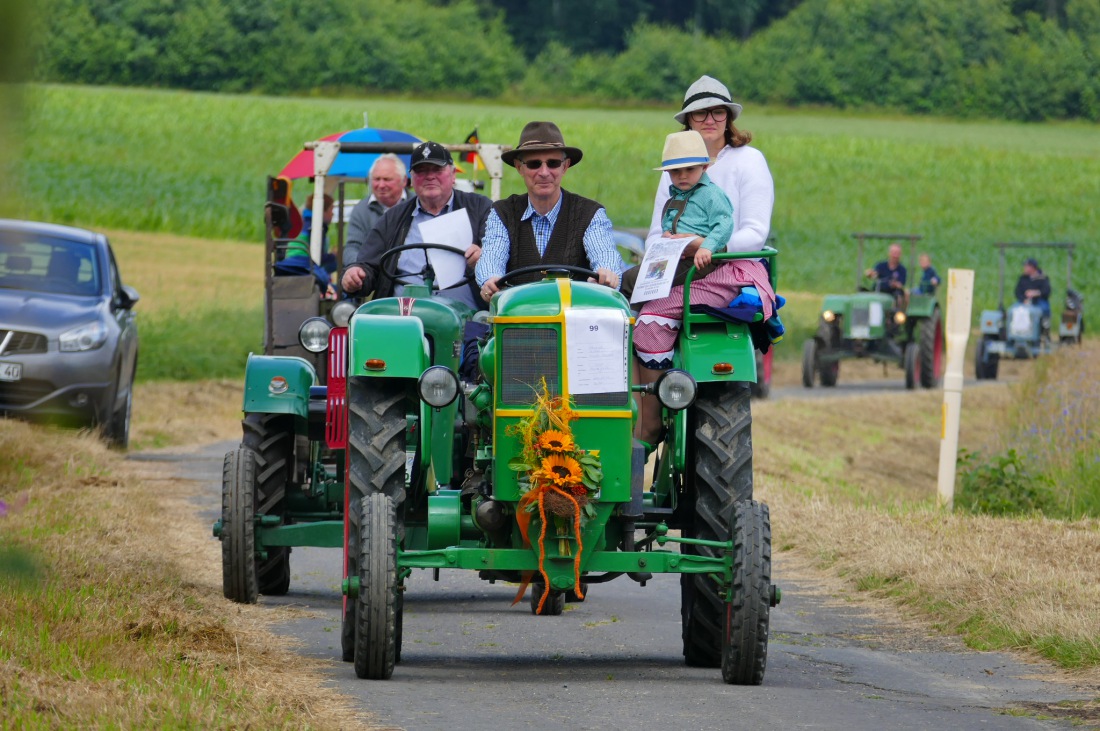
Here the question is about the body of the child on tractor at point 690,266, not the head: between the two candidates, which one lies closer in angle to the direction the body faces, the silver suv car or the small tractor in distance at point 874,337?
the silver suv car

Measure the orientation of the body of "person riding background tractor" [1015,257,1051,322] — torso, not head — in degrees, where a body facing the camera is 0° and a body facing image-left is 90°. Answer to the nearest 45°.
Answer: approximately 45°

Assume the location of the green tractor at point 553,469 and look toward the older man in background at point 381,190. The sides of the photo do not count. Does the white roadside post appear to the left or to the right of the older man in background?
right

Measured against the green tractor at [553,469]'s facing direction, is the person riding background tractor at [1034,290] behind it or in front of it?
behind

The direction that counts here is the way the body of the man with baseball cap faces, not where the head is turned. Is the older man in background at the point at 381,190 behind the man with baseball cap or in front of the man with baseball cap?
behind

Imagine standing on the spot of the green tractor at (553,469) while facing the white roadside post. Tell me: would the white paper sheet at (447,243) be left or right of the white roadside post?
left

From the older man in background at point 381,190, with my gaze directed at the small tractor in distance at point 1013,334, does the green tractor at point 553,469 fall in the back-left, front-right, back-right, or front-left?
back-right

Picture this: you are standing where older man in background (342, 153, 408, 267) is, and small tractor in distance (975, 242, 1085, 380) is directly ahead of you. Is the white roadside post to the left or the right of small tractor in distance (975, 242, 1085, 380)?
right
